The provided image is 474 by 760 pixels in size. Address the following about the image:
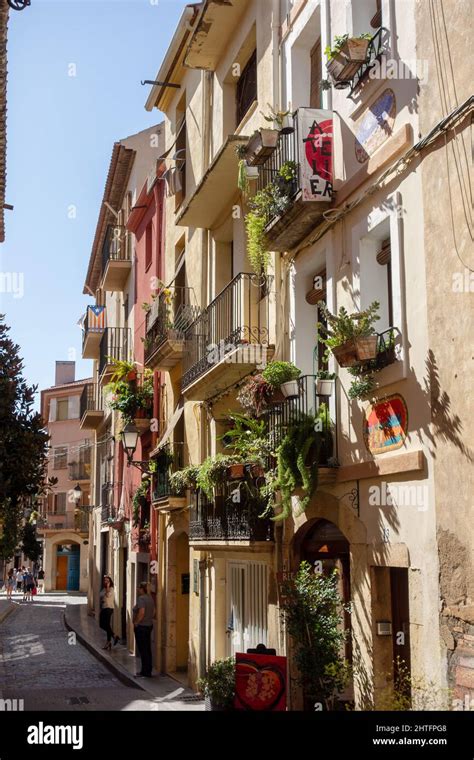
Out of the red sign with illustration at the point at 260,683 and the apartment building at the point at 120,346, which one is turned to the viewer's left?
the apartment building

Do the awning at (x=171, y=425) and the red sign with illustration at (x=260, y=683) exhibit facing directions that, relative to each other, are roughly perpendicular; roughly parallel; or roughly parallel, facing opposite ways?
roughly perpendicular

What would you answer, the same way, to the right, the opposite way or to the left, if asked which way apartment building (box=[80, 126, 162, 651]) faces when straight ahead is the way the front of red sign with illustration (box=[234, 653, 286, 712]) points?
to the right

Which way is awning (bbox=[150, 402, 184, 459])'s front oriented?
to the viewer's left

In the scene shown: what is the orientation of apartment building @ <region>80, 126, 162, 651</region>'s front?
to the viewer's left
